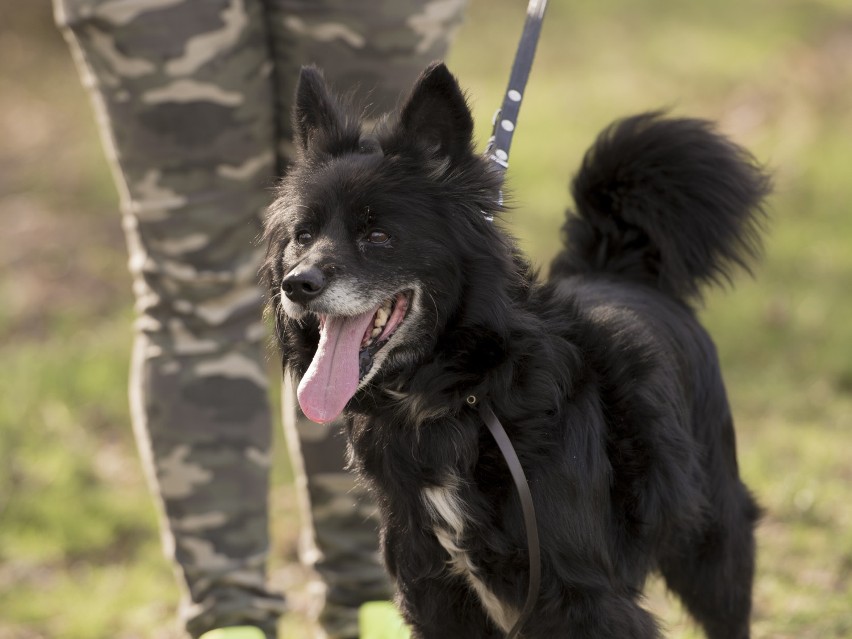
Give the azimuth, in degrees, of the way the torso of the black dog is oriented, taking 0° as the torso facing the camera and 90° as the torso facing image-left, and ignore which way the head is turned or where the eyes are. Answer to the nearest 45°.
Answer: approximately 45°
